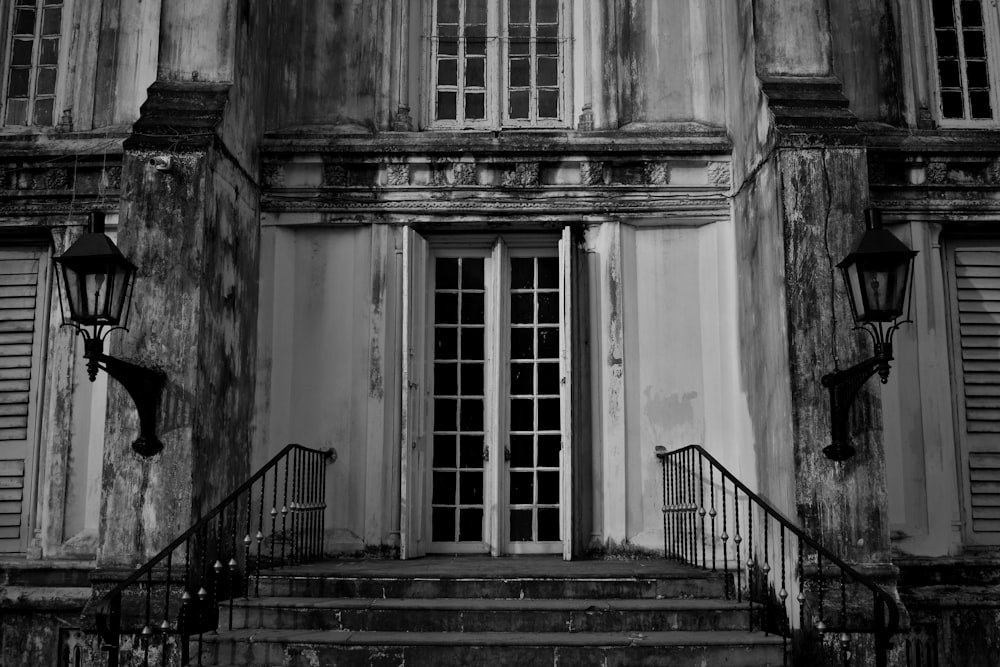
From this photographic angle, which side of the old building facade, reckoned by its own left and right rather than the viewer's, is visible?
front
